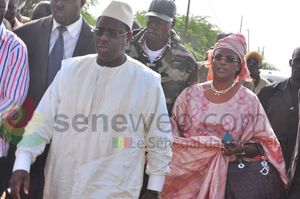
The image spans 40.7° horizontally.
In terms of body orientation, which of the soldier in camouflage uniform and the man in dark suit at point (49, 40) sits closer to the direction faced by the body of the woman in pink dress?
the man in dark suit

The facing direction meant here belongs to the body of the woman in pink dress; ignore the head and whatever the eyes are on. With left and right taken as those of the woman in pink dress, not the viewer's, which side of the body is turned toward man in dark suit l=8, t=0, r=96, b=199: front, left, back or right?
right

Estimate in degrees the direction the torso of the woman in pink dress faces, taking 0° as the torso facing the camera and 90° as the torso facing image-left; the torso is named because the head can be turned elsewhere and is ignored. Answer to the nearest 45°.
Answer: approximately 0°

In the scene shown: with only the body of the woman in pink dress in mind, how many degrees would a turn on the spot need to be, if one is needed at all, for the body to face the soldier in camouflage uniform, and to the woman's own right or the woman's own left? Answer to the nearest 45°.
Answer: approximately 135° to the woman's own right

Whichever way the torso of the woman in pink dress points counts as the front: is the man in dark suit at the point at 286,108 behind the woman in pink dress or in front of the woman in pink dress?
behind
